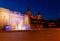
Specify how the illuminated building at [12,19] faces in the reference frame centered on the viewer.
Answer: facing the viewer and to the right of the viewer
